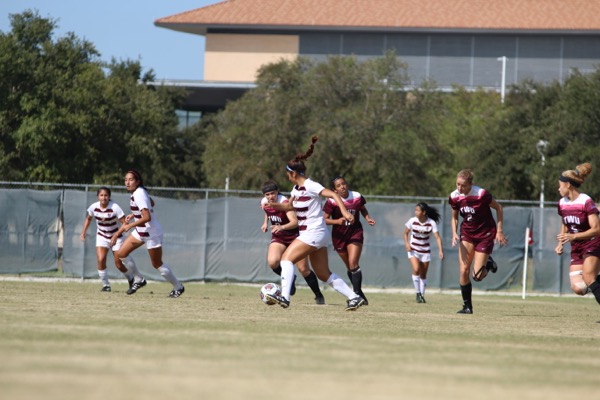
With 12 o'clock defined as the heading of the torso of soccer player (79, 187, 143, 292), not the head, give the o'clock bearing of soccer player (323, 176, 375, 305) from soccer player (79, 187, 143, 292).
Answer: soccer player (323, 176, 375, 305) is roughly at 10 o'clock from soccer player (79, 187, 143, 292).

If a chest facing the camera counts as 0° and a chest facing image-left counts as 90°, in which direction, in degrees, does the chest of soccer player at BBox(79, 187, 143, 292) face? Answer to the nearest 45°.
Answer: approximately 0°

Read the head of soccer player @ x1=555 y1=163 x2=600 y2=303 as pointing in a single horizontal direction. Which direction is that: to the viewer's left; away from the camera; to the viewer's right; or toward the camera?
to the viewer's left

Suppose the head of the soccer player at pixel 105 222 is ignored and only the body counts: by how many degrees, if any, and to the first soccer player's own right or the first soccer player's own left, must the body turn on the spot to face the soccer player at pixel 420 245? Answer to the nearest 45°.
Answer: approximately 90° to the first soccer player's own left

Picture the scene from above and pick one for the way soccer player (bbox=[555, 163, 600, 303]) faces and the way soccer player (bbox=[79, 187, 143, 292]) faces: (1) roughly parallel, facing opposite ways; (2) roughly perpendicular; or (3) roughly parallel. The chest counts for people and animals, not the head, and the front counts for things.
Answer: roughly perpendicular

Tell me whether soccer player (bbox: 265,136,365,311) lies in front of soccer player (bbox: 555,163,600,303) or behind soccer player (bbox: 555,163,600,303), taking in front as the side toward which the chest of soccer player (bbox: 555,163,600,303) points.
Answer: in front
